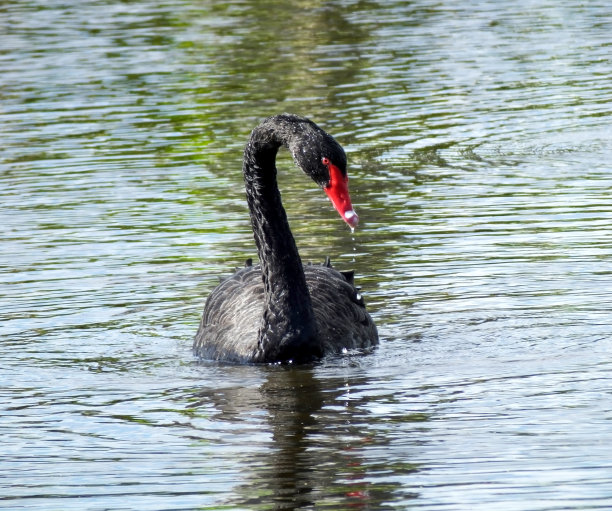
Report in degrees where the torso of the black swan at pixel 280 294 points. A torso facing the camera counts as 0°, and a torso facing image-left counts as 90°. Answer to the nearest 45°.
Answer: approximately 0°
